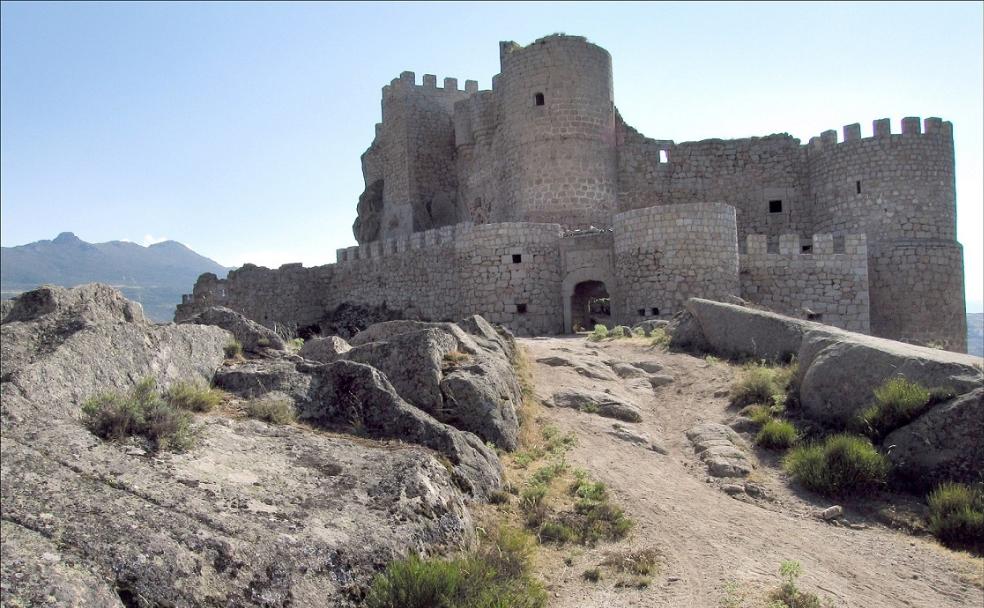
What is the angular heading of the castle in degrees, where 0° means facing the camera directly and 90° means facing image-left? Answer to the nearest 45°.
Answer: approximately 0°

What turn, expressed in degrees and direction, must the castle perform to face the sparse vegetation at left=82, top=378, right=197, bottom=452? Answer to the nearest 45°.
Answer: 0° — it already faces it

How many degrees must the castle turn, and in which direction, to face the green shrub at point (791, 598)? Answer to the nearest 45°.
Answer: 0° — it already faces it

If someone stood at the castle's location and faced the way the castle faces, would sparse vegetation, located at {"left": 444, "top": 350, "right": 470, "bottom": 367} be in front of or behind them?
in front

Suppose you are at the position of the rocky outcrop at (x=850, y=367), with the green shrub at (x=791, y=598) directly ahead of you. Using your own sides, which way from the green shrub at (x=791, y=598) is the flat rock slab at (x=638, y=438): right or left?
right

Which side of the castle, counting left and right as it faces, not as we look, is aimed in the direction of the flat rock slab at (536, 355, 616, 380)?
front

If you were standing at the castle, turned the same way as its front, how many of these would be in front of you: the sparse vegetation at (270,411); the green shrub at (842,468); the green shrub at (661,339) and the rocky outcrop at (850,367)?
4

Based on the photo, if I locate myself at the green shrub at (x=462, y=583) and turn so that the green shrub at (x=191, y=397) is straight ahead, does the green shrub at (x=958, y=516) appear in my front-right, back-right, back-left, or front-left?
back-right

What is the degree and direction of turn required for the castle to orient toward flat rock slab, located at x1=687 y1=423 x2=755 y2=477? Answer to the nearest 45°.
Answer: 0° — it already faces it

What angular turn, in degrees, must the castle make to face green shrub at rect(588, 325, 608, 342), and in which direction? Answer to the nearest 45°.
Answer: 0° — it already faces it
